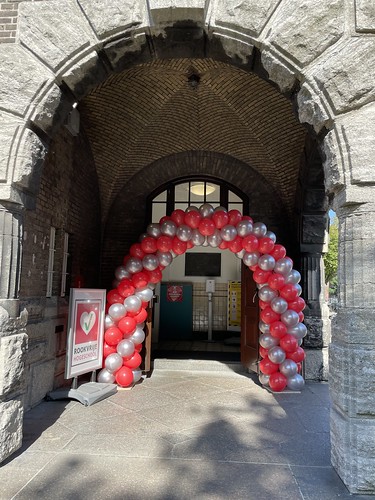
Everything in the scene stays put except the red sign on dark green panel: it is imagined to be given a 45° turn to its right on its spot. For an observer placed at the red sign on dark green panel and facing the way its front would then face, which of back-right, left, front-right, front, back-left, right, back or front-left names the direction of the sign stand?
front-left

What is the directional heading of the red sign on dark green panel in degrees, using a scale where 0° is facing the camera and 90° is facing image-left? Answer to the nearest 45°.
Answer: approximately 0°

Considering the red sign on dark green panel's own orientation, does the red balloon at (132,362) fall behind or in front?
in front

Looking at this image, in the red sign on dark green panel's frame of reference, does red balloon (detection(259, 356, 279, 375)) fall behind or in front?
in front

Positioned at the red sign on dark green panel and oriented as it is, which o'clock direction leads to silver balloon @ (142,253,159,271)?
The silver balloon is roughly at 12 o'clock from the red sign on dark green panel.

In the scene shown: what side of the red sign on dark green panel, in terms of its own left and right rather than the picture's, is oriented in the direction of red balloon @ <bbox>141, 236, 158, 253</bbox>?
front

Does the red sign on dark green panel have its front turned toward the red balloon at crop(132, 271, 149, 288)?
yes

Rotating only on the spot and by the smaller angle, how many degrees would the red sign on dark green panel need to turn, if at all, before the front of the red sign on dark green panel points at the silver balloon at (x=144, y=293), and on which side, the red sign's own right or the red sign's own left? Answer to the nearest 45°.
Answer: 0° — it already faces it

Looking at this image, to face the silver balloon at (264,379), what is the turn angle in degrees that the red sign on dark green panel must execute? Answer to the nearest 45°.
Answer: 0° — it already faces it

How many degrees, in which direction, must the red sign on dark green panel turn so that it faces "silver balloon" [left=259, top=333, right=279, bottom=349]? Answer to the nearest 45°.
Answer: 0° — it already faces it

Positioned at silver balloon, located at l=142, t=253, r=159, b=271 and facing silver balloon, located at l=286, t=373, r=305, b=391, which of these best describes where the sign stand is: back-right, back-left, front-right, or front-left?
back-right

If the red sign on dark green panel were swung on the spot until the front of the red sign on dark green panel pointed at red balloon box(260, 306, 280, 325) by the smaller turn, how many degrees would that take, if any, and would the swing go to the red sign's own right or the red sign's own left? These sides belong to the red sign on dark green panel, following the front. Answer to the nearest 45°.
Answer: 0° — it already faces it

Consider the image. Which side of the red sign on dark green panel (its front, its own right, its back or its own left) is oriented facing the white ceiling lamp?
front

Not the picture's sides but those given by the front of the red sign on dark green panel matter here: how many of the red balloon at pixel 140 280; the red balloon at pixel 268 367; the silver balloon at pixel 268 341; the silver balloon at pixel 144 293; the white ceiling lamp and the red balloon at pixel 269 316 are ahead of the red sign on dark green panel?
6

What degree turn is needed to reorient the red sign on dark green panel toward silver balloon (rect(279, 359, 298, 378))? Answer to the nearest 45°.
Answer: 0° — it already faces it

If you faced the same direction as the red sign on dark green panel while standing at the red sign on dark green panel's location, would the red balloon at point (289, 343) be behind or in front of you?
in front
